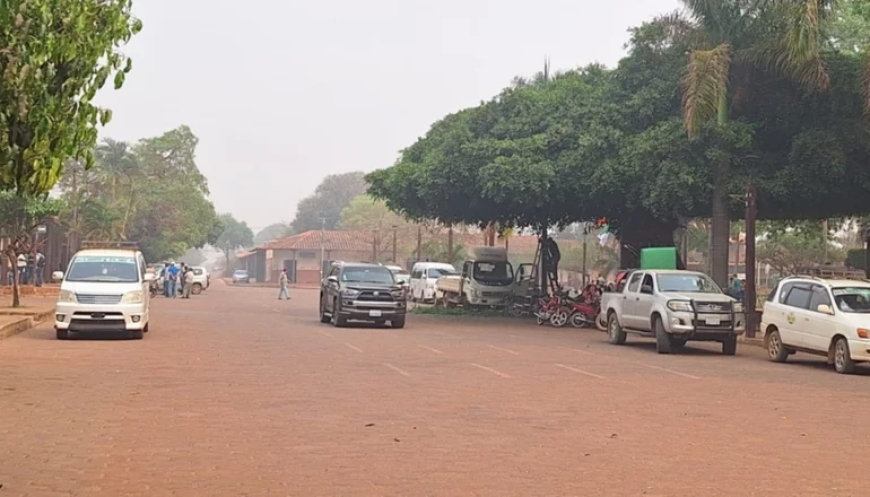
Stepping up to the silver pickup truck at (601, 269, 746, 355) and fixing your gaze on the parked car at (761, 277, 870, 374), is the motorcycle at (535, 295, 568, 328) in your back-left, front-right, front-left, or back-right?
back-left

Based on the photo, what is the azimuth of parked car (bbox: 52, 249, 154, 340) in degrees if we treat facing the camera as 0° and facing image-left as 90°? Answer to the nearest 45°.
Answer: approximately 0°

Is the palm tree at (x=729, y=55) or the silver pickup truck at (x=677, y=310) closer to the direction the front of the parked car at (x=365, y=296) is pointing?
the silver pickup truck
